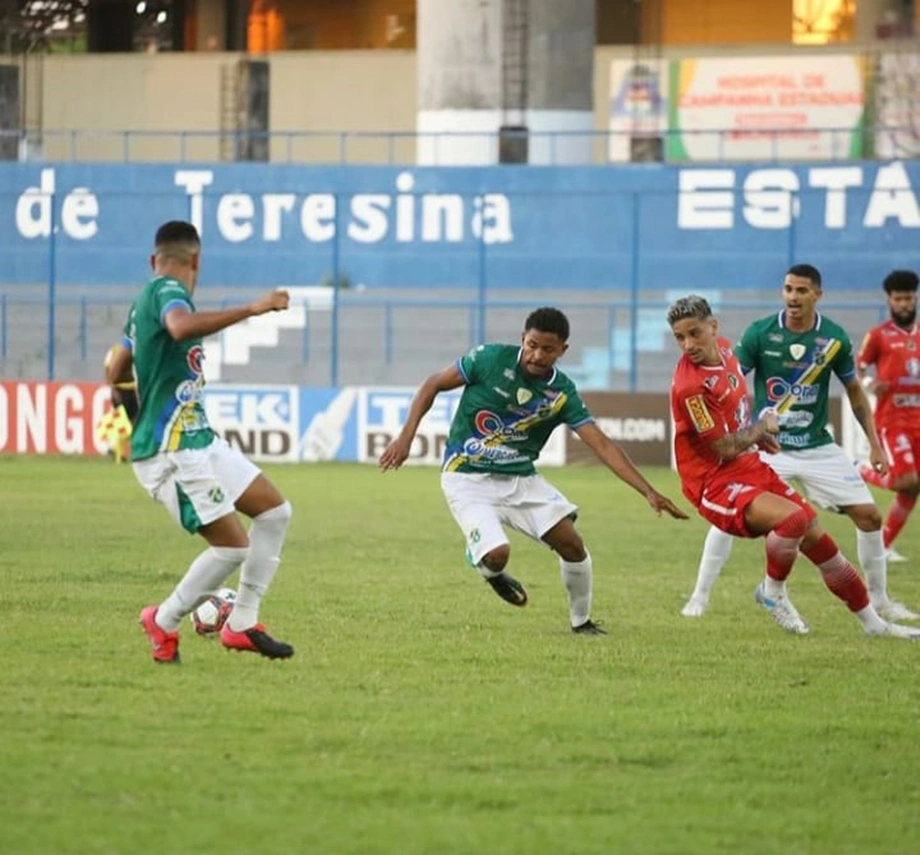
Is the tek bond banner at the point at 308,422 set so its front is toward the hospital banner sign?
no

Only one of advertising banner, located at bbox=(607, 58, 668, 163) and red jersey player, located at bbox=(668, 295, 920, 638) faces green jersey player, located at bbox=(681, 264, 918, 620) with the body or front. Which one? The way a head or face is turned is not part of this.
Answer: the advertising banner

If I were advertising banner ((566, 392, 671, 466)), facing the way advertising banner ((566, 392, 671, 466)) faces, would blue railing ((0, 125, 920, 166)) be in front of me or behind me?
behind

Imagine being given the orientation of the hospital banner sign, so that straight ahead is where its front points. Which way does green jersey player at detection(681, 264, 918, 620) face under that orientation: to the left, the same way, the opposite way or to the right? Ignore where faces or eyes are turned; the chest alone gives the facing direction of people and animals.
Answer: the same way

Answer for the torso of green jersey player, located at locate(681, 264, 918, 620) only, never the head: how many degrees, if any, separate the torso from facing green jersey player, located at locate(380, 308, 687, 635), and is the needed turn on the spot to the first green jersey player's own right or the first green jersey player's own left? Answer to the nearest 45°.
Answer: approximately 45° to the first green jersey player's own right

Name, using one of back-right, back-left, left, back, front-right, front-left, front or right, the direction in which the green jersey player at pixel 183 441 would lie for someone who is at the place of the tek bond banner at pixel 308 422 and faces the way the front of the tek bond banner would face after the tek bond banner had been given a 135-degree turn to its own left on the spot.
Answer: back-right

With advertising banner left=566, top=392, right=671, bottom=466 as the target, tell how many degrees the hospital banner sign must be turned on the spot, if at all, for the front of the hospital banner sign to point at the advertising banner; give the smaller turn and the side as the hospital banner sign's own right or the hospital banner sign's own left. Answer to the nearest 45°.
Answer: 0° — it already faces it

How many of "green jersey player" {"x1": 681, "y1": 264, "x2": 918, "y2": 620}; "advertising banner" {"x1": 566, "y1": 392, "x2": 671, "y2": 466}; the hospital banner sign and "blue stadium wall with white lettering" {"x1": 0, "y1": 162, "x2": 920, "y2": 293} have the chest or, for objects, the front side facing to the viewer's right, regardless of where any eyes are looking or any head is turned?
0

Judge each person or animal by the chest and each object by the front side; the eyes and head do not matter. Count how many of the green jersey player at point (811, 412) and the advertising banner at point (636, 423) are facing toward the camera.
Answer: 2

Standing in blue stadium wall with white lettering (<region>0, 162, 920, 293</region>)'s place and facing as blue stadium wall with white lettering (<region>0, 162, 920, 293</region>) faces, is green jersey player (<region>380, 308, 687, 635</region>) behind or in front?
in front

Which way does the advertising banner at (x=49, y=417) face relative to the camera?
toward the camera

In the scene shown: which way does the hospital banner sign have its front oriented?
toward the camera

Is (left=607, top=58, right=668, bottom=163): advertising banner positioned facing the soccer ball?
yes

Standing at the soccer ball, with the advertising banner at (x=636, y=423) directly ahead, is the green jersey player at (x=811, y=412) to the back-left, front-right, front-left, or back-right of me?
front-right

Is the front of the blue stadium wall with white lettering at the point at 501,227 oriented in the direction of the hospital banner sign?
no
